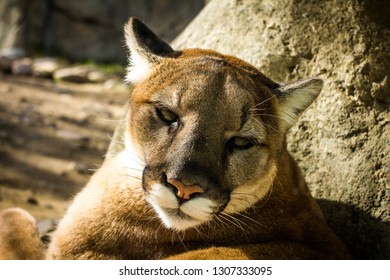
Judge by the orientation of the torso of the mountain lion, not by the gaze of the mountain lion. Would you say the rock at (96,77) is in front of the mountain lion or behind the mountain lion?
behind

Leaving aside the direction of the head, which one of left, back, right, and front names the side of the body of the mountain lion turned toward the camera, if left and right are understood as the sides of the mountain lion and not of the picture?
front

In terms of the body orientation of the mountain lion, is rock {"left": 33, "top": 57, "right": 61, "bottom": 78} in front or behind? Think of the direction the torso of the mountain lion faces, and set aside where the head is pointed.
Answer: behind

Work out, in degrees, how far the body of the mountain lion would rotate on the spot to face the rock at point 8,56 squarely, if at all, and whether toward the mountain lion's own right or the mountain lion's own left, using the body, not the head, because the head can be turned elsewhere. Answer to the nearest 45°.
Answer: approximately 135° to the mountain lion's own right

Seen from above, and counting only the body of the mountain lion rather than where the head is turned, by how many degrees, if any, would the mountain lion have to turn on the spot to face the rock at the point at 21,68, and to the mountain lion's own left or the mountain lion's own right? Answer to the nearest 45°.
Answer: approximately 135° to the mountain lion's own right
